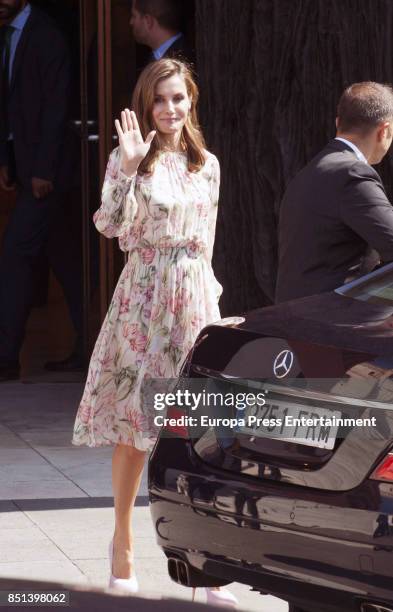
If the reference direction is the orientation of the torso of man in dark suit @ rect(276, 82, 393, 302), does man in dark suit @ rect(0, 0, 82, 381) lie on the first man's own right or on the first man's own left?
on the first man's own left

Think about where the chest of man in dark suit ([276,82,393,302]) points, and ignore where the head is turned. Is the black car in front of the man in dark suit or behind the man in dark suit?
behind

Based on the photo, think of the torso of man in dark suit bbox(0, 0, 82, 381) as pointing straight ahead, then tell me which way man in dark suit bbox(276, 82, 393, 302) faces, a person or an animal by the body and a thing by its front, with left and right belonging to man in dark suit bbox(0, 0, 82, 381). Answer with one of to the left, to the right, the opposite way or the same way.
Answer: the opposite way

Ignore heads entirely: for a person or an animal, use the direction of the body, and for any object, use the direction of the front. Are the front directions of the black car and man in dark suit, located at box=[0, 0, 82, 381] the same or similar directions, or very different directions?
very different directions

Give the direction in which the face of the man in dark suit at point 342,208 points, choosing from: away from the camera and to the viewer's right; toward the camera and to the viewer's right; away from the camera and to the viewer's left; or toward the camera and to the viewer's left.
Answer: away from the camera and to the viewer's right

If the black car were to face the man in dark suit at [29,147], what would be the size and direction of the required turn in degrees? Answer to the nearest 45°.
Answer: approximately 45° to its left

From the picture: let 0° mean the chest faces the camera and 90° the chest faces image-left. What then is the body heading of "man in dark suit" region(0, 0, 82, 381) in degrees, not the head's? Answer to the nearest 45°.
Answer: approximately 45°

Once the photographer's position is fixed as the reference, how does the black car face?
facing away from the viewer and to the right of the viewer

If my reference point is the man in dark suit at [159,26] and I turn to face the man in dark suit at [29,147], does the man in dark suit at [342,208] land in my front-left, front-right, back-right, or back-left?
back-left
